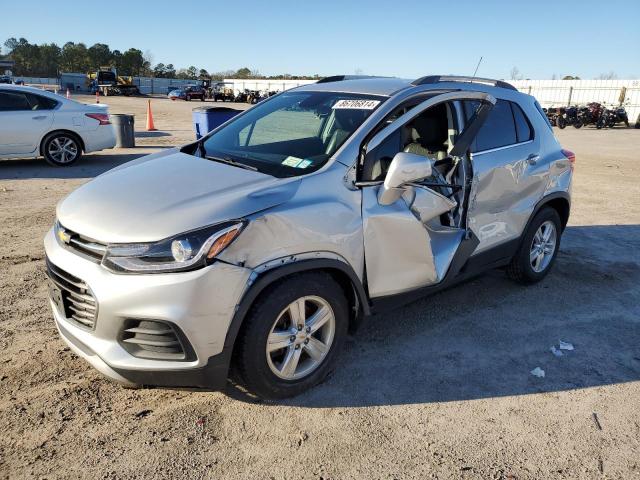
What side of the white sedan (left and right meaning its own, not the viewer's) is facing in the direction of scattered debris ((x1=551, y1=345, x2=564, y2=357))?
left

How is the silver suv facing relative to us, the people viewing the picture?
facing the viewer and to the left of the viewer

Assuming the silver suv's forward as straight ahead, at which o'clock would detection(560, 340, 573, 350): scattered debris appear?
The scattered debris is roughly at 7 o'clock from the silver suv.

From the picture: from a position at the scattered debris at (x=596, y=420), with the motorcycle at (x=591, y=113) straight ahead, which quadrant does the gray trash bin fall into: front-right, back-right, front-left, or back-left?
front-left

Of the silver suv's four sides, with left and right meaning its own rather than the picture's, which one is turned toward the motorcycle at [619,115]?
back

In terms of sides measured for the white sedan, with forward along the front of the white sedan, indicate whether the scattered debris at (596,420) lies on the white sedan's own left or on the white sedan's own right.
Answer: on the white sedan's own left

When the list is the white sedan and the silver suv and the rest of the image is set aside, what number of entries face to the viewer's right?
0

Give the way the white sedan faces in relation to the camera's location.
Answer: facing to the left of the viewer

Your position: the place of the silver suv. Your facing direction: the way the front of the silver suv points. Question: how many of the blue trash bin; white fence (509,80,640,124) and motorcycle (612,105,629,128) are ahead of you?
0

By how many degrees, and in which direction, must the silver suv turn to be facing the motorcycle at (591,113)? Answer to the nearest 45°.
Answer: approximately 180°

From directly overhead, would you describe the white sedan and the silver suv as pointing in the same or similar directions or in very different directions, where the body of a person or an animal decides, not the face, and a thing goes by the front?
same or similar directions
